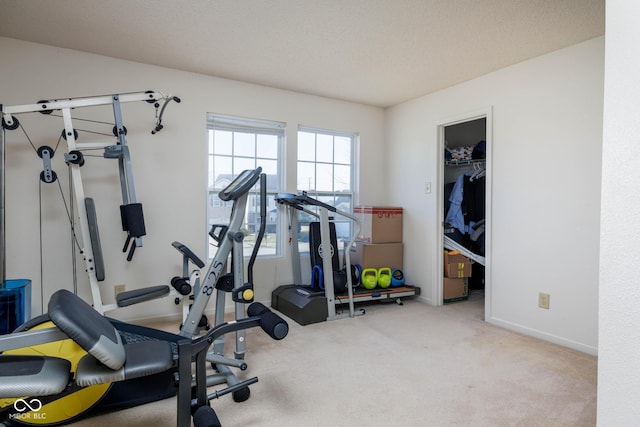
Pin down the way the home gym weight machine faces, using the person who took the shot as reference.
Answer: facing to the right of the viewer

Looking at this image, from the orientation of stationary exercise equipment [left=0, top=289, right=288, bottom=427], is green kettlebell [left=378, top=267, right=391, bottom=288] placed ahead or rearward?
ahead

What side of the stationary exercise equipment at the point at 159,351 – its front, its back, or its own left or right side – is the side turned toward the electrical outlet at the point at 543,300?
front

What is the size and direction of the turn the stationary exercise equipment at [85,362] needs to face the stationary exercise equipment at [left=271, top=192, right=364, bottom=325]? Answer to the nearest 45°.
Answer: approximately 45° to its left

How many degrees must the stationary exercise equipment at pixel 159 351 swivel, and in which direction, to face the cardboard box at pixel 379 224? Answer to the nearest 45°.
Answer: approximately 45° to its left

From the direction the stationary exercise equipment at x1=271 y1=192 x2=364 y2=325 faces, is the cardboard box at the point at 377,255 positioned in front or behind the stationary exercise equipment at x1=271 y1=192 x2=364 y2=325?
behind

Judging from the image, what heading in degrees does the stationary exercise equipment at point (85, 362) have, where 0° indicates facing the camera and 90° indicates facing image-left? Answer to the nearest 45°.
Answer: approximately 270°

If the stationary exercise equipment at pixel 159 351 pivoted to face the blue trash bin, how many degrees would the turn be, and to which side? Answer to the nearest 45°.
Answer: approximately 135° to its left

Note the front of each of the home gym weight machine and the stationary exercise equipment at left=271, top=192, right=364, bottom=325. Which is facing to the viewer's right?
the home gym weight machine

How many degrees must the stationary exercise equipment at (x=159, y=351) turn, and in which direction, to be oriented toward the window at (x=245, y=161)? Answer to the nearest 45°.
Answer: approximately 45° to its left
